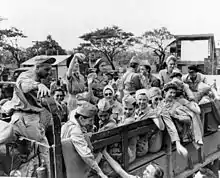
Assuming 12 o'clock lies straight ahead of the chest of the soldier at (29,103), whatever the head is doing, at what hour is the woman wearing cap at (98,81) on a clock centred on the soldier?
The woman wearing cap is roughly at 10 o'clock from the soldier.

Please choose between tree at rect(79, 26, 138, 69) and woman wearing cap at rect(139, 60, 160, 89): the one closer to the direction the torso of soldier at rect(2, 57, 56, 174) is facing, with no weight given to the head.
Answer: the woman wearing cap

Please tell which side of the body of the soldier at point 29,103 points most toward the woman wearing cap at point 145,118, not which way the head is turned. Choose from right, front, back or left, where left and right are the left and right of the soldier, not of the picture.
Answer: front

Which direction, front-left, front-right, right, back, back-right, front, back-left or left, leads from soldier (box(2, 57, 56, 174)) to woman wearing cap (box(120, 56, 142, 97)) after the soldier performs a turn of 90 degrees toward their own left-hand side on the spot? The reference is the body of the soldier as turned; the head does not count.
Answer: front-right

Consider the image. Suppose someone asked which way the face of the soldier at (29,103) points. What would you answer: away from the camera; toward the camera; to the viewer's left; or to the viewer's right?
to the viewer's right

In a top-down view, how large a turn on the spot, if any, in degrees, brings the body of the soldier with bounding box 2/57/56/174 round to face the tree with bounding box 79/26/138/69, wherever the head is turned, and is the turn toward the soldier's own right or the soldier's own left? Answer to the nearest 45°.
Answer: approximately 90° to the soldier's own left

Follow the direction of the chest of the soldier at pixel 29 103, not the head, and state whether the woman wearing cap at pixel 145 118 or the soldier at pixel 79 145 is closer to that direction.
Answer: the woman wearing cap

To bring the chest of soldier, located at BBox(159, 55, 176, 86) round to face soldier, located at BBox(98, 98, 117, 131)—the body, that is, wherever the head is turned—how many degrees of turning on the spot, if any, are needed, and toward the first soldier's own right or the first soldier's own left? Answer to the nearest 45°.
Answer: approximately 45° to the first soldier's own right

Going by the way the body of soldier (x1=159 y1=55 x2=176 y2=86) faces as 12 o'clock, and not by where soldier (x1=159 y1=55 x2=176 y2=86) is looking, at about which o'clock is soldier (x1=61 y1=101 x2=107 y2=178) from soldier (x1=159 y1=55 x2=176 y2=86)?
soldier (x1=61 y1=101 x2=107 y2=178) is roughly at 2 o'clock from soldier (x1=159 y1=55 x2=176 y2=86).

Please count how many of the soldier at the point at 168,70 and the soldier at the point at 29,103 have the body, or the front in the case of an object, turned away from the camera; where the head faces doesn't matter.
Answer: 0

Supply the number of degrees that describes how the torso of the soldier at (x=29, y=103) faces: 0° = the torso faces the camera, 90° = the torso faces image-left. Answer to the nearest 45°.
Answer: approximately 270°

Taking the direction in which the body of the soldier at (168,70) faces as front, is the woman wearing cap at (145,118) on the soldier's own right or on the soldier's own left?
on the soldier's own right

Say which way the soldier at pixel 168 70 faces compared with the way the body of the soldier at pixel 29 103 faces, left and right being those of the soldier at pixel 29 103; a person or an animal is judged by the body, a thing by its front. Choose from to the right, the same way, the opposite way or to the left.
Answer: to the right

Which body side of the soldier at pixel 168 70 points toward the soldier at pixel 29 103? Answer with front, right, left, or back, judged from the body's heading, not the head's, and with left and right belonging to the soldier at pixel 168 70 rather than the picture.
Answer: right

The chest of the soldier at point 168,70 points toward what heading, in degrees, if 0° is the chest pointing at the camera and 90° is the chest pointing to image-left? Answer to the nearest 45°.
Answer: approximately 315°

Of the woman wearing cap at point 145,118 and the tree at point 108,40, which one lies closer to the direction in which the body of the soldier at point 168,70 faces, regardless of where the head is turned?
the woman wearing cap
